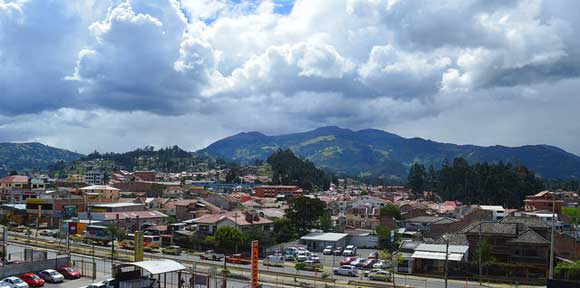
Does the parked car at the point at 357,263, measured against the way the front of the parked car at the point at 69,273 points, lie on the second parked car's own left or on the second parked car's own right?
on the second parked car's own left

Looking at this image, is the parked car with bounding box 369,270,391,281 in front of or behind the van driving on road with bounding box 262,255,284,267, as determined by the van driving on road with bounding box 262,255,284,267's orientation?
behind

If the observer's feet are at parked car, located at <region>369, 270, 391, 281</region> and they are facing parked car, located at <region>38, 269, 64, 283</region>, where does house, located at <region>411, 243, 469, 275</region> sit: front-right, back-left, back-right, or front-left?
back-right

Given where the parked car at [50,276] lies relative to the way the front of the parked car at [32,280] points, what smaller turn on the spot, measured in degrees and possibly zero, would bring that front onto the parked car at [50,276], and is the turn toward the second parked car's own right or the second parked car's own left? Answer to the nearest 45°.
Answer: approximately 90° to the second parked car's own left

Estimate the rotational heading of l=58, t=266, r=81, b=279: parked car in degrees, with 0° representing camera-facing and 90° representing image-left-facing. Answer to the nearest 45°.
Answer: approximately 315°

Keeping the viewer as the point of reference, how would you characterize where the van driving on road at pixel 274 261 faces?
facing to the left of the viewer

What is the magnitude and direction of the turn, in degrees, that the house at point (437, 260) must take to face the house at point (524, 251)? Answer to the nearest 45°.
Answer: approximately 135° to its left

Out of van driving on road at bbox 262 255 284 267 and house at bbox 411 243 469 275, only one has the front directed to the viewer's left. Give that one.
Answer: the van driving on road

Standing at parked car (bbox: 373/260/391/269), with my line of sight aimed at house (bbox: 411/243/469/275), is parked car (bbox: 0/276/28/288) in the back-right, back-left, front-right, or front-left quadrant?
back-right
